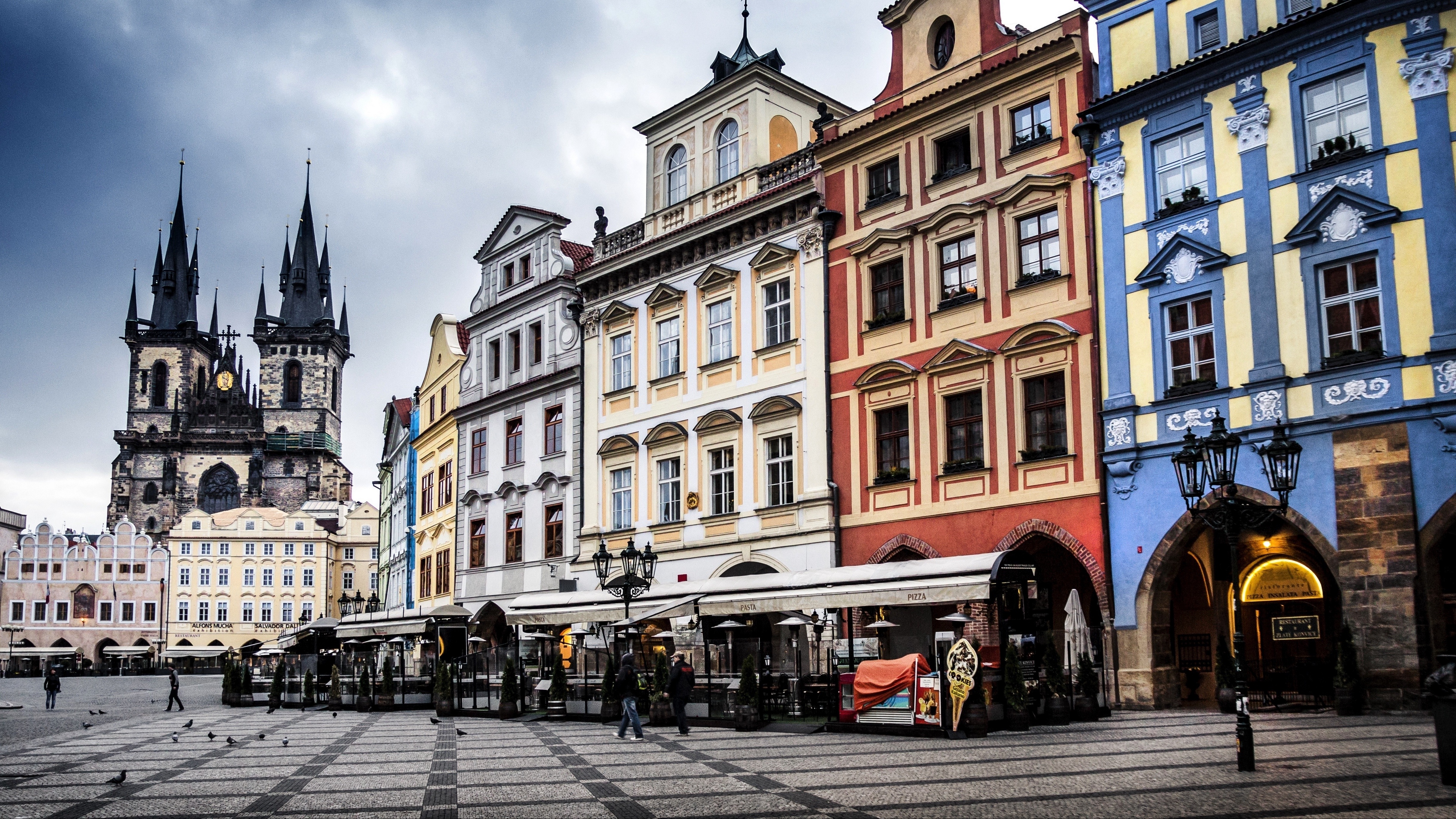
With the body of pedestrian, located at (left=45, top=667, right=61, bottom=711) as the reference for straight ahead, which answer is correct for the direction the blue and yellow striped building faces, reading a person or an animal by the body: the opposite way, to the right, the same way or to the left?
to the right

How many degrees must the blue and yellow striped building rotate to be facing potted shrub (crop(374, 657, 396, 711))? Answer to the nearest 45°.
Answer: approximately 45° to its right

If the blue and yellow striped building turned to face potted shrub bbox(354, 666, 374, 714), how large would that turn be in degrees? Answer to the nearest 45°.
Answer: approximately 45° to its right

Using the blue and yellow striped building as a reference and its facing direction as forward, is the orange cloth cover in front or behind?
in front

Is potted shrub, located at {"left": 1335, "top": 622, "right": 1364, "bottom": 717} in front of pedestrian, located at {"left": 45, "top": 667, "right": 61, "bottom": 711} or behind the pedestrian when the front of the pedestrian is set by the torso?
in front

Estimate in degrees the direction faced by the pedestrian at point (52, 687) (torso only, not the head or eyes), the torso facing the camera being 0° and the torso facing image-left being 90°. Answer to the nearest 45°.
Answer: approximately 0°

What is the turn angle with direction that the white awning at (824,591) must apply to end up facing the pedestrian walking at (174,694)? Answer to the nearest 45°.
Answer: approximately 90° to its right

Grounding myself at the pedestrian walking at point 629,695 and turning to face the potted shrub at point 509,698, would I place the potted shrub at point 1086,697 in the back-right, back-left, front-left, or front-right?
back-right

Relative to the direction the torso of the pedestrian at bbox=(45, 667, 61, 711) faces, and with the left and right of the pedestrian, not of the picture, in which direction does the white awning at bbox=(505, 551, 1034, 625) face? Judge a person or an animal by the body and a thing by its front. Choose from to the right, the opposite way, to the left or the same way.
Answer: to the right

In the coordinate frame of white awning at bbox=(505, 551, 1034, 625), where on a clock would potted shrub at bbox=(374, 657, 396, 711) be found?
The potted shrub is roughly at 3 o'clock from the white awning.
